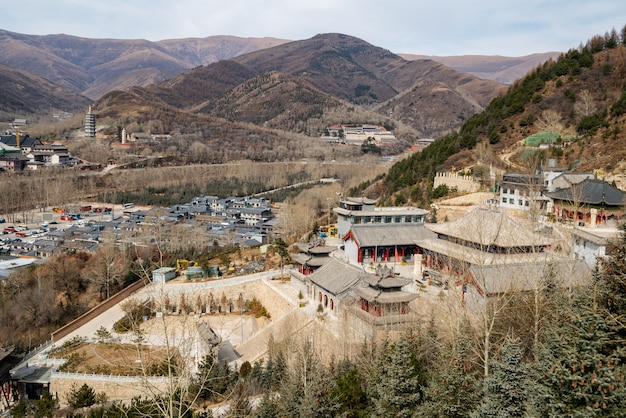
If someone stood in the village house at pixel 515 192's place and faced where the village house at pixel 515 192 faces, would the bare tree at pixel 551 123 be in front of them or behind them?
behind

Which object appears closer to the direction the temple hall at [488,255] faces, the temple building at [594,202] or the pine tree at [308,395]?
the pine tree

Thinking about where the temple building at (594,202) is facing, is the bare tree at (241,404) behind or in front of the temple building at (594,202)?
in front

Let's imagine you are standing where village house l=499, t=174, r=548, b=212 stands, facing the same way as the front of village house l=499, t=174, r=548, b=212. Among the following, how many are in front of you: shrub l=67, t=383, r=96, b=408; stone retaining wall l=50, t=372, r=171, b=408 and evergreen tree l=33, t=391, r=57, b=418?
3

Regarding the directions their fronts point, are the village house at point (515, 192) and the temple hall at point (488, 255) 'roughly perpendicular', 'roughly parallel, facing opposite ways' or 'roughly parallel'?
roughly parallel

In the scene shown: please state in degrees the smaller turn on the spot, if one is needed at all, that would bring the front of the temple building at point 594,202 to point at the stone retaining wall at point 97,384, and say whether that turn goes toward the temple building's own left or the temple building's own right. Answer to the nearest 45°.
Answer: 0° — it already faces it

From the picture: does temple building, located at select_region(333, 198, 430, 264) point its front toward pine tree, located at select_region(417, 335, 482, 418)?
yes

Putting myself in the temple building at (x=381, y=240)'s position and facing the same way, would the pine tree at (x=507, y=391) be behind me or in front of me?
in front

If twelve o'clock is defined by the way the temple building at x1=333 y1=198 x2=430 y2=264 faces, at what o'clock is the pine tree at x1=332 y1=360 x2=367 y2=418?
The pine tree is roughly at 12 o'clock from the temple building.

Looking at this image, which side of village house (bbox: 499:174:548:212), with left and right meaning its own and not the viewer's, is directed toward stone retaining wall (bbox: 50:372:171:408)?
front

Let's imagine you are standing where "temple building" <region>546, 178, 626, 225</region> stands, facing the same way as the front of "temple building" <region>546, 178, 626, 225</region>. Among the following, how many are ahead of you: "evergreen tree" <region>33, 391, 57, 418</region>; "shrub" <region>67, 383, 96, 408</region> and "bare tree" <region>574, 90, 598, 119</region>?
2

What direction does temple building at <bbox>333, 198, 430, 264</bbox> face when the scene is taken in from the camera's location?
facing the viewer

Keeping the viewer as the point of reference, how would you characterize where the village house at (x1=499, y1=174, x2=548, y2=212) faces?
facing the viewer and to the left of the viewer

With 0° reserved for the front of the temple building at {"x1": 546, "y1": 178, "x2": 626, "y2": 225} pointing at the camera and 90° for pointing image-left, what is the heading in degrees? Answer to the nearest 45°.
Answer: approximately 45°
